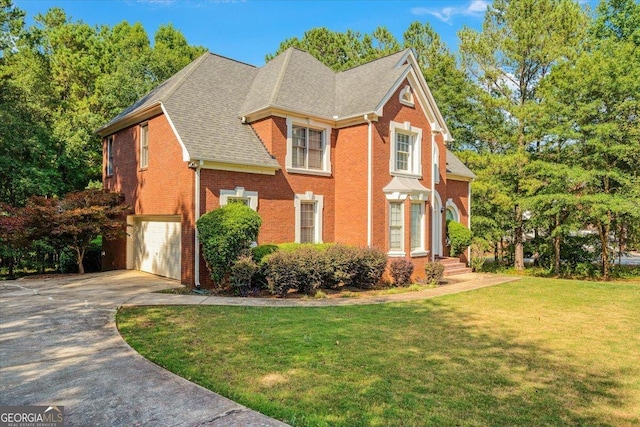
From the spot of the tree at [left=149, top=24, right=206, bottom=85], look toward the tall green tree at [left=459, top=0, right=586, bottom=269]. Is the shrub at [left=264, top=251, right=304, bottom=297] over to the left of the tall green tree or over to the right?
right

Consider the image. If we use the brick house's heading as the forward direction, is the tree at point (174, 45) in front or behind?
behind

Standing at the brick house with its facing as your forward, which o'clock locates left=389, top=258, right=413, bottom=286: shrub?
The shrub is roughly at 11 o'clock from the brick house.

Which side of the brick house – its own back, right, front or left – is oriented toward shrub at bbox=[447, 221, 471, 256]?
left

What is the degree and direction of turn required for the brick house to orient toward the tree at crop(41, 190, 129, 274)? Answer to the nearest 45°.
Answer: approximately 135° to its right

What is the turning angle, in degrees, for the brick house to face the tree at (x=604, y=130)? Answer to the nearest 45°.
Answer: approximately 45° to its left

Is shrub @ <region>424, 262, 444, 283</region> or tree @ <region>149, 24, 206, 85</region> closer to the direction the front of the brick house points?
the shrub

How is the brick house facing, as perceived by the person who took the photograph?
facing the viewer and to the right of the viewer

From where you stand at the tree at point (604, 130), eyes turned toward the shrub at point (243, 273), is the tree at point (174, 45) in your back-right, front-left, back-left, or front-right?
front-right

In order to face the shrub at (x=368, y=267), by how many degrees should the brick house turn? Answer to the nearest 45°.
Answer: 0° — it already faces it

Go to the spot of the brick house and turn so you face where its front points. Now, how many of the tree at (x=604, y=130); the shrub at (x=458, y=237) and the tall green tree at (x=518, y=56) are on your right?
0

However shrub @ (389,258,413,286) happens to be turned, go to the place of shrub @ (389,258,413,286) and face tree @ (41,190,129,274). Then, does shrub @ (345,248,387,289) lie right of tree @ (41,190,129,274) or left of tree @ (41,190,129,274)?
left
